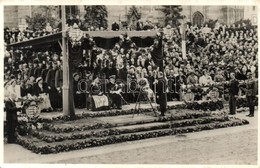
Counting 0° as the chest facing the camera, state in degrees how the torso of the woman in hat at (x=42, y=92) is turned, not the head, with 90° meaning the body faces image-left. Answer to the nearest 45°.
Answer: approximately 315°

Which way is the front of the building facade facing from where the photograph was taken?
facing the viewer
